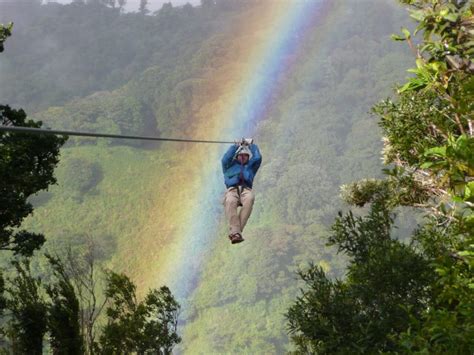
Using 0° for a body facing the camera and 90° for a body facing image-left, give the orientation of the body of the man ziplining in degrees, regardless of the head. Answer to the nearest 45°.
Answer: approximately 0°
